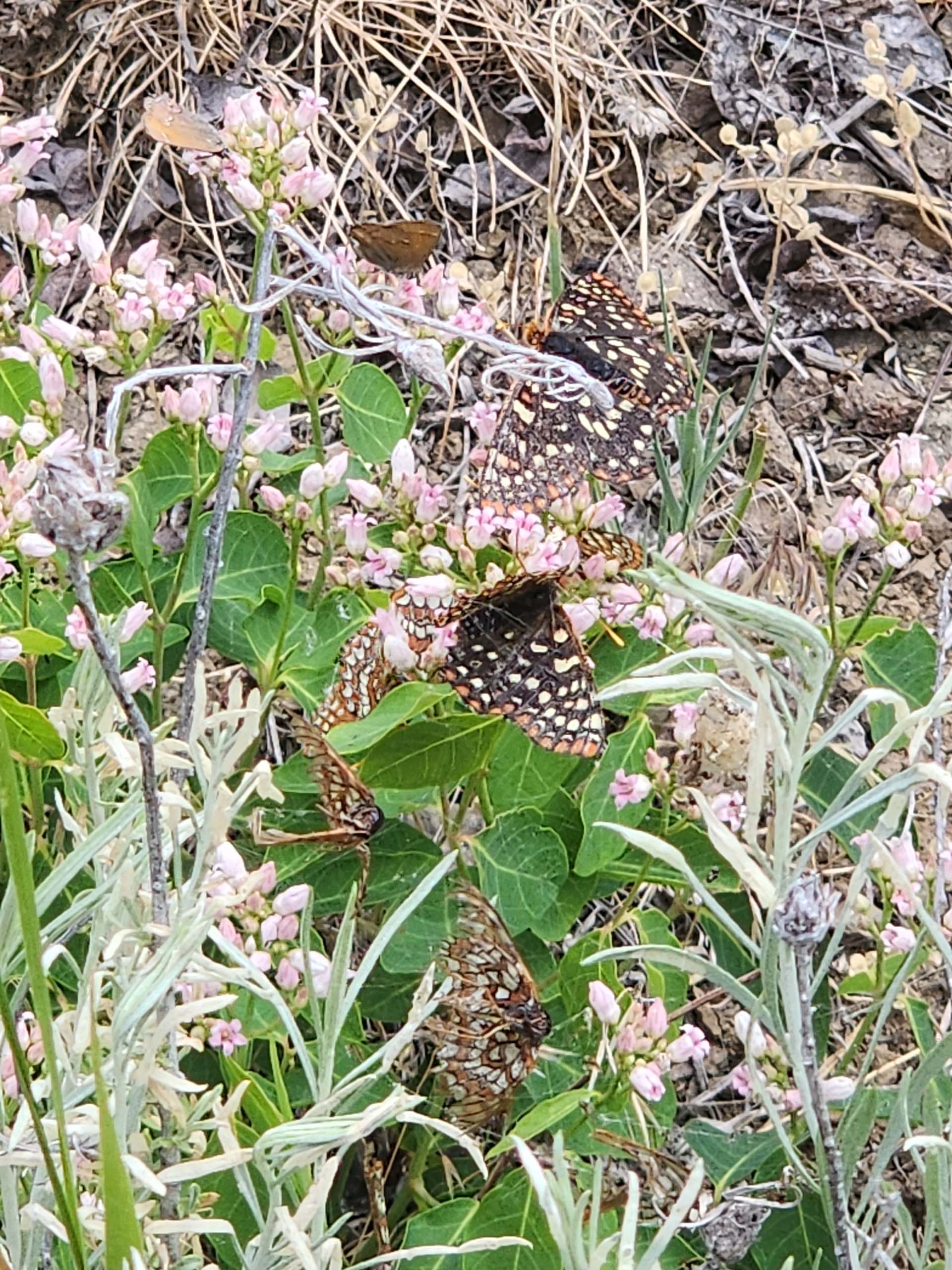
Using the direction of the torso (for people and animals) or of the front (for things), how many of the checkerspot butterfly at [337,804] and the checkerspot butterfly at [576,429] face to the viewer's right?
1

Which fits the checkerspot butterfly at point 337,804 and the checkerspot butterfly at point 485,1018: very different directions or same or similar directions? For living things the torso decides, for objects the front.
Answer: same or similar directions

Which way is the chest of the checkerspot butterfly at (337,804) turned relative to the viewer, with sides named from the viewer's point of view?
facing to the right of the viewer

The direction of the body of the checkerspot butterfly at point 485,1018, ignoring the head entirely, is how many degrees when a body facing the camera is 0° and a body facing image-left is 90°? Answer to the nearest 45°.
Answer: approximately 270°
